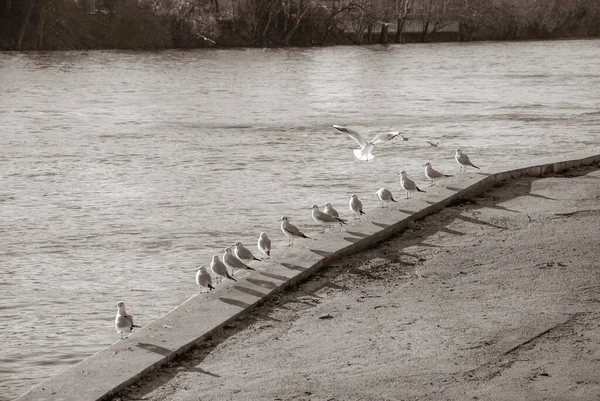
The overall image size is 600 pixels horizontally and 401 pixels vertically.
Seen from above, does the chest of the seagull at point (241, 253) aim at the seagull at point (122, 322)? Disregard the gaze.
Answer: no

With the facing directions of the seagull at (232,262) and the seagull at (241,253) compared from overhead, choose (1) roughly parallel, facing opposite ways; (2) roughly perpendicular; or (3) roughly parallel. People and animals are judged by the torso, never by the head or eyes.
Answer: roughly parallel

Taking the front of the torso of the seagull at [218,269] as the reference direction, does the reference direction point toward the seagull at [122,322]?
no
